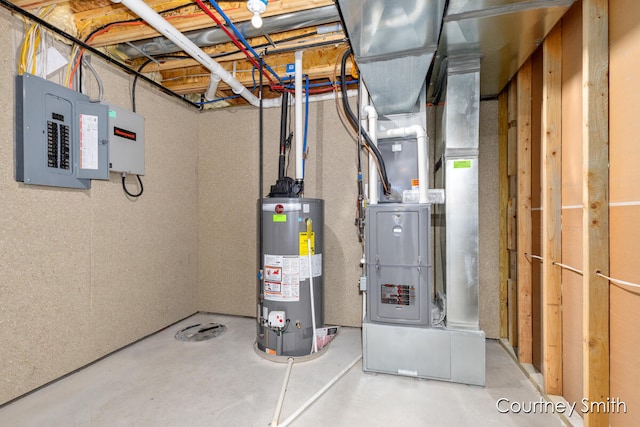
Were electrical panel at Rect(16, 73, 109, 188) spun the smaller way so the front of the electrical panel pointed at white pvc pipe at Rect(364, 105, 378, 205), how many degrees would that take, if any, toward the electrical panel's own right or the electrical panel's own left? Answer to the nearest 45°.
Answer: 0° — it already faces it

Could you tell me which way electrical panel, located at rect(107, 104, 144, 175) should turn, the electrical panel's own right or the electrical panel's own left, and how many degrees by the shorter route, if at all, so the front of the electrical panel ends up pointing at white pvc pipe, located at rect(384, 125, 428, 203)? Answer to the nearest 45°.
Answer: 0° — it already faces it

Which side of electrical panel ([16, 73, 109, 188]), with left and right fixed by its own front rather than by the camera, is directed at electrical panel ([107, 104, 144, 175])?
left

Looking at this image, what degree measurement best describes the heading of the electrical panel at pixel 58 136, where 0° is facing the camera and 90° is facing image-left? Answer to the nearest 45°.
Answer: approximately 315°

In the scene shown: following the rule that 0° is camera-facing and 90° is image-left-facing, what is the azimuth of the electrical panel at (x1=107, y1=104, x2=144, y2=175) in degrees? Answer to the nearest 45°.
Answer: approximately 315°

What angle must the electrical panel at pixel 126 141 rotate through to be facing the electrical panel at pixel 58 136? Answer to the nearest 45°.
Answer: approximately 90° to its right

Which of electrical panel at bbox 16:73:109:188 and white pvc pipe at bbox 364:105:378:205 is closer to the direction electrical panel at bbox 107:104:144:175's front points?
the white pvc pipe
